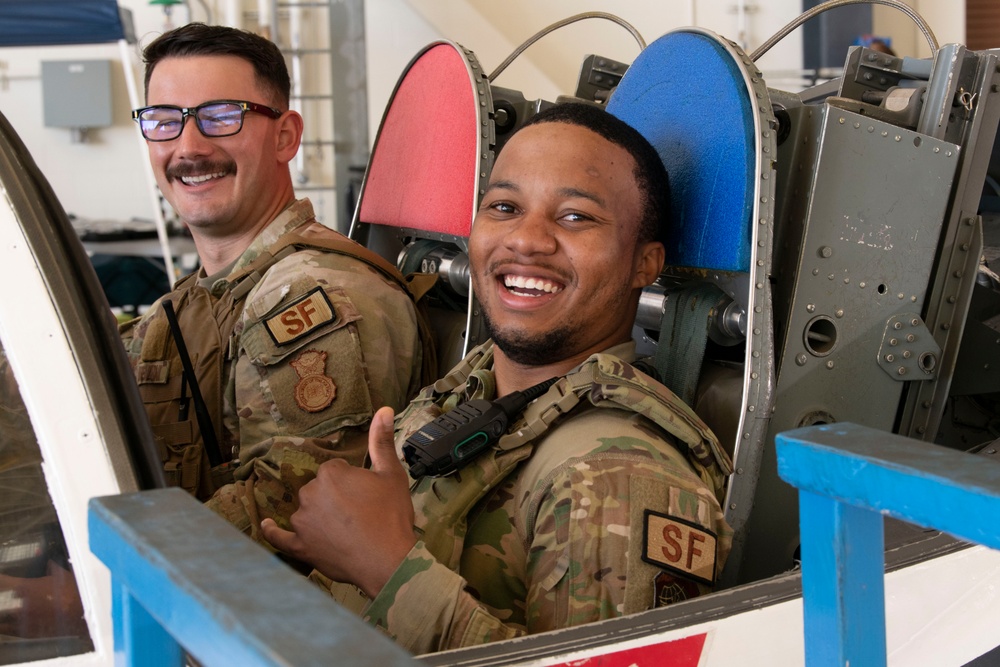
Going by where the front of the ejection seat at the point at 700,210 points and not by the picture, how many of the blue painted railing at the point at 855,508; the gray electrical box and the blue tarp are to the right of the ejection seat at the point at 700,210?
2

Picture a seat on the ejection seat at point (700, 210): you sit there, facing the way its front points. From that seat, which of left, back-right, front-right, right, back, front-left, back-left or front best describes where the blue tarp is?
right

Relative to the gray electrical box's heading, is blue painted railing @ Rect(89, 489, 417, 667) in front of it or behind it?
in front

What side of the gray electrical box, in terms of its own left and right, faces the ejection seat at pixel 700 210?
front

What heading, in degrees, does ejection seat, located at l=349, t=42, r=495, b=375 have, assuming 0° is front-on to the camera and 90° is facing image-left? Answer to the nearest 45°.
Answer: approximately 45°
